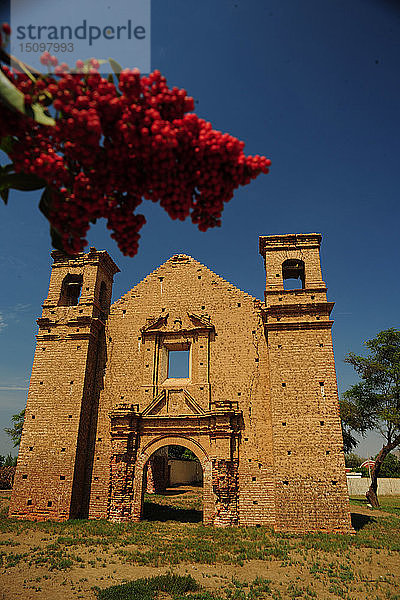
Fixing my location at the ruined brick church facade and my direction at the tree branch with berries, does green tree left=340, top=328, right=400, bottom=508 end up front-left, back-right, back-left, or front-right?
back-left

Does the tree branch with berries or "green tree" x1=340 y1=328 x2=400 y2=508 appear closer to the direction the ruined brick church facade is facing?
the tree branch with berries

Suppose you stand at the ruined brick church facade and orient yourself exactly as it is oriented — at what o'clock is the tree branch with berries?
The tree branch with berries is roughly at 12 o'clock from the ruined brick church facade.

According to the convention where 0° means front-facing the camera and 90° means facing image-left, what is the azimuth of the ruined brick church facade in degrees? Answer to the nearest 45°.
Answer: approximately 0°

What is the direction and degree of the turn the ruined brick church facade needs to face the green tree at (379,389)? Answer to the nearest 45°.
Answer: approximately 135° to its left
